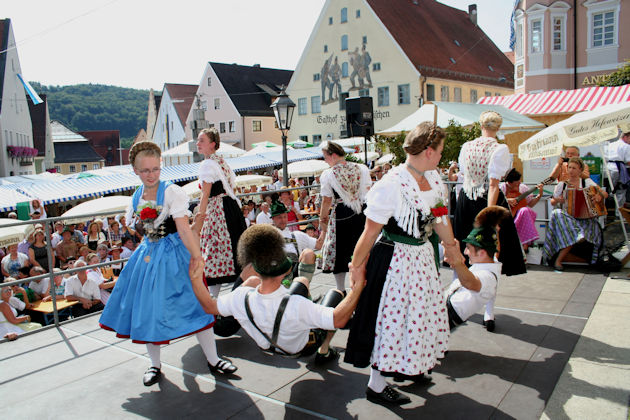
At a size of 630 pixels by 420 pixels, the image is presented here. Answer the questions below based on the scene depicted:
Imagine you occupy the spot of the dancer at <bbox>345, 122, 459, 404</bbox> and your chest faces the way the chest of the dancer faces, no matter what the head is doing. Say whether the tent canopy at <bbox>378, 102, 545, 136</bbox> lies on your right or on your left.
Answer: on your left

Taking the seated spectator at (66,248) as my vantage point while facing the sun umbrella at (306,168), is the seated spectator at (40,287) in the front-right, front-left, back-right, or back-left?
back-right

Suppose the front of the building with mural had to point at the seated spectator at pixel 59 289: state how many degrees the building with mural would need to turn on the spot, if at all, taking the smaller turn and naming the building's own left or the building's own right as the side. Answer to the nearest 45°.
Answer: approximately 45° to the building's own left

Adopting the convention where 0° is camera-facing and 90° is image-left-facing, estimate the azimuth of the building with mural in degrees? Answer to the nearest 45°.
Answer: approximately 45°
